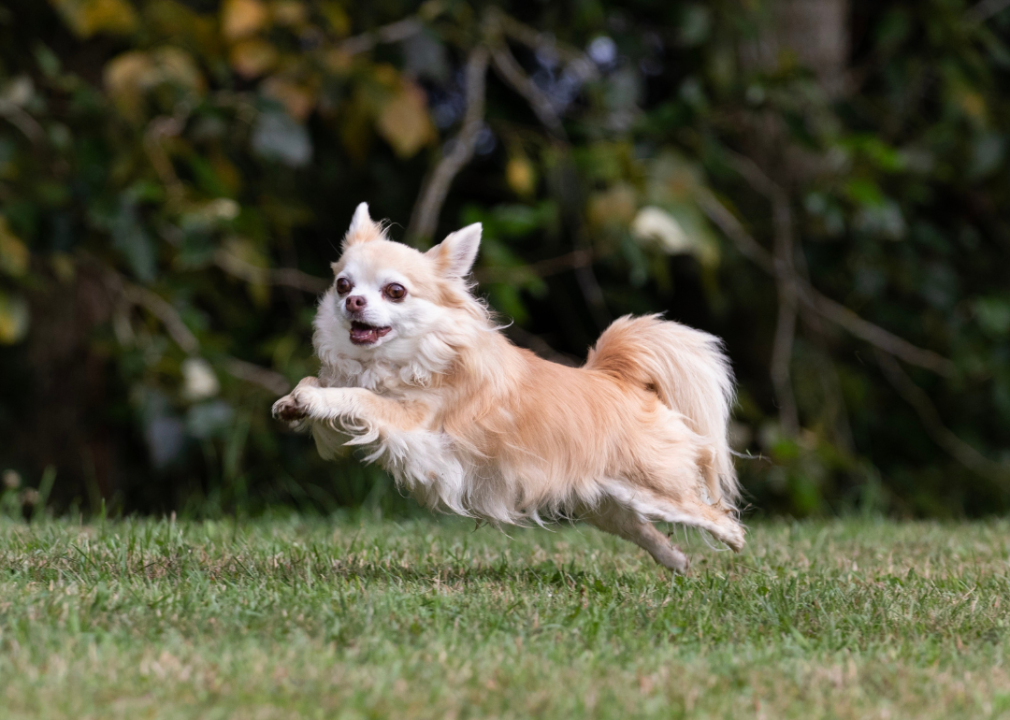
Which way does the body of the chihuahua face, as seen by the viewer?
to the viewer's left

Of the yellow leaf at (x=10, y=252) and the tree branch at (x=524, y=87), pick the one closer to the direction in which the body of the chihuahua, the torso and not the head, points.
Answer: the yellow leaf

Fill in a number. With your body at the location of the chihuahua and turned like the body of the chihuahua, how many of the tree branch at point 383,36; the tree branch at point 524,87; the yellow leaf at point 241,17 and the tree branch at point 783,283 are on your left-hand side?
0

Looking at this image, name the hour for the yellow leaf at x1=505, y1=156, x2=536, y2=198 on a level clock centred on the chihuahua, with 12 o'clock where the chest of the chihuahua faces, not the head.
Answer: The yellow leaf is roughly at 3 o'clock from the chihuahua.

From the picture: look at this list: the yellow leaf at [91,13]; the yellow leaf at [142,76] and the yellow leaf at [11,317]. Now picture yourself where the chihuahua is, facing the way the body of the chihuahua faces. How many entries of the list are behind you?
0

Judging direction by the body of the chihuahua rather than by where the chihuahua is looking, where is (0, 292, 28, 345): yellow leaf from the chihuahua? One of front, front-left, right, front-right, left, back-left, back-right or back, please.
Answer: front-right

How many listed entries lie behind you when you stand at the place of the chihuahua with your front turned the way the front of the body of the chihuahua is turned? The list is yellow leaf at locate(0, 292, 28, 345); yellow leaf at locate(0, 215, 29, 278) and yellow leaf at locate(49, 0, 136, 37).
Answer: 0

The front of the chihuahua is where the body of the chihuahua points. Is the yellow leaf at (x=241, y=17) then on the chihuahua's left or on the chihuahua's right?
on the chihuahua's right

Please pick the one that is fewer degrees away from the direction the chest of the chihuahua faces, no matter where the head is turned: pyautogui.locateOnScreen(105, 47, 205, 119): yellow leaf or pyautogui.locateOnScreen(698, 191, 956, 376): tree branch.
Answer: the yellow leaf

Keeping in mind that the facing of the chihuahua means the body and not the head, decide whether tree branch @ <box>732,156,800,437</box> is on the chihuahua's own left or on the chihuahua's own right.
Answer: on the chihuahua's own right

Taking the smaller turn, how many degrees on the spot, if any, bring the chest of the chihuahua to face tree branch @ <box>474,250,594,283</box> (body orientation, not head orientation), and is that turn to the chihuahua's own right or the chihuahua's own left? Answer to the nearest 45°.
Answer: approximately 90° to the chihuahua's own right
